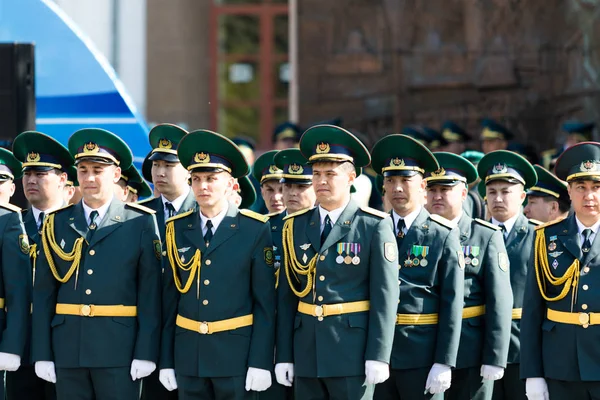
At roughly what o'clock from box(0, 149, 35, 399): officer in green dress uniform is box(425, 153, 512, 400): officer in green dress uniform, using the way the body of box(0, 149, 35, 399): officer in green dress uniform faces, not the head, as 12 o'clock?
box(425, 153, 512, 400): officer in green dress uniform is roughly at 8 o'clock from box(0, 149, 35, 399): officer in green dress uniform.

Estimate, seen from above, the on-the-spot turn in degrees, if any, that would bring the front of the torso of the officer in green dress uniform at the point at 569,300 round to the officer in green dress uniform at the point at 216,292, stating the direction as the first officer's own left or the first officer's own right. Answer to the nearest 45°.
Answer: approximately 90° to the first officer's own right

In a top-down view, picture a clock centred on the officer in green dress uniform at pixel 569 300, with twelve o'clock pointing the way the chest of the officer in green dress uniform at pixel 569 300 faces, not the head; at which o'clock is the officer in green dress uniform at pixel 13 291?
the officer in green dress uniform at pixel 13 291 is roughly at 3 o'clock from the officer in green dress uniform at pixel 569 300.

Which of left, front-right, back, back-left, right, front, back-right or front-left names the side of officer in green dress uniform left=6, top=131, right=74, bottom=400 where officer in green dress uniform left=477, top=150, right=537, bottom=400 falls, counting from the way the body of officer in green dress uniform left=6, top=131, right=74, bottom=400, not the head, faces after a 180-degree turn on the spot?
front-right

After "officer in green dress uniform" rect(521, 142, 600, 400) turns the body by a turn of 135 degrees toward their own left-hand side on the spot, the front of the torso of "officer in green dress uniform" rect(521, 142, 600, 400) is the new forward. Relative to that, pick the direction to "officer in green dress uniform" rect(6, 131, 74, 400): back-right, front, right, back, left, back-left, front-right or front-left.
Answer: back-left

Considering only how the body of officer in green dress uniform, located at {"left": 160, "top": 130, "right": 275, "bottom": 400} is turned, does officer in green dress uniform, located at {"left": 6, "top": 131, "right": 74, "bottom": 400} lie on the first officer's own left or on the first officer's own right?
on the first officer's own right

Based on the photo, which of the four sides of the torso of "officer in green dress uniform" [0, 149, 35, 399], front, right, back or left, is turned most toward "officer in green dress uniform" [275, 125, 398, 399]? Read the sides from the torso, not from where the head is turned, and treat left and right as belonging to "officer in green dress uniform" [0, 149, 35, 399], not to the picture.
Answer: left
